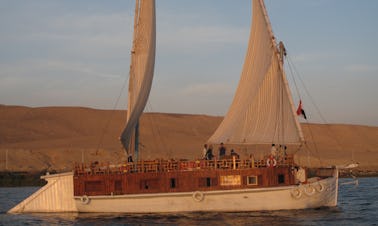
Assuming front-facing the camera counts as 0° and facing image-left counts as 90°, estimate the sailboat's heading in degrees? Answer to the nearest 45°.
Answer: approximately 270°
